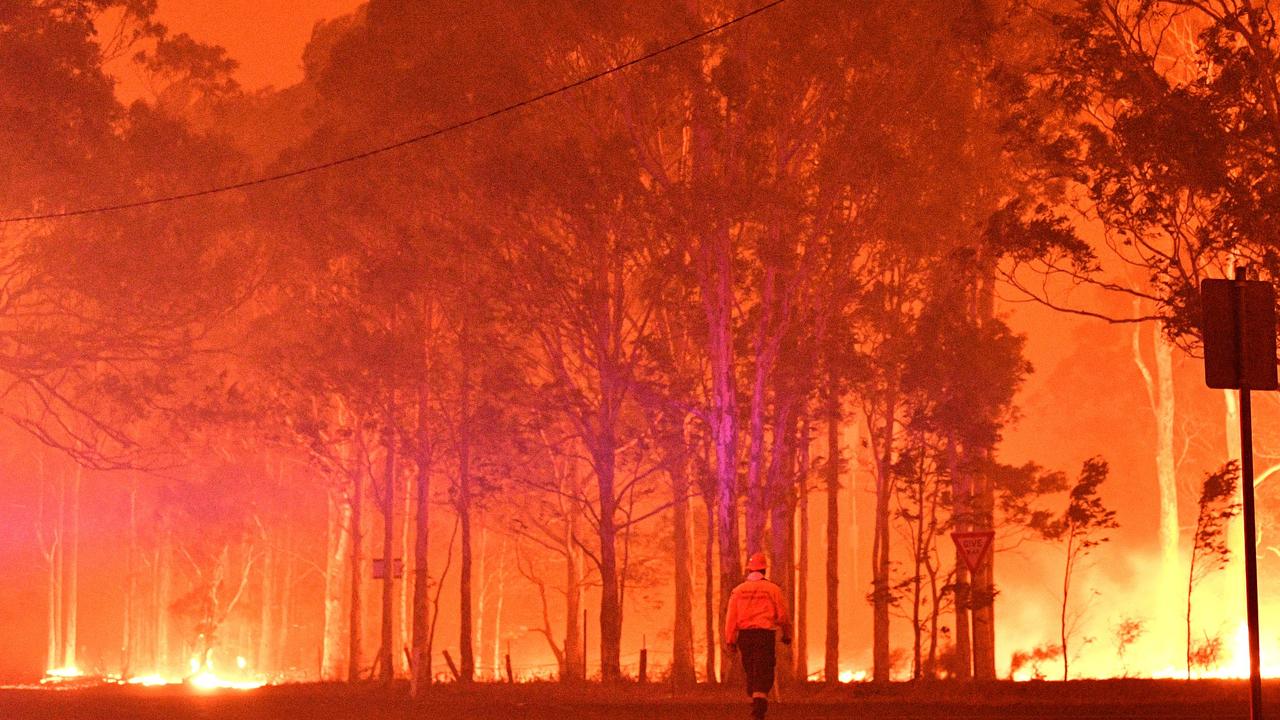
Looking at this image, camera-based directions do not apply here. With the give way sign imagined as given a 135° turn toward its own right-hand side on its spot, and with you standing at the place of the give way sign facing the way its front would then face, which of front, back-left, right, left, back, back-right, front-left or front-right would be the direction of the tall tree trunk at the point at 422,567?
front

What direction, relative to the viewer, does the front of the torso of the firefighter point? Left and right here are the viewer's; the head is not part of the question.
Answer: facing away from the viewer

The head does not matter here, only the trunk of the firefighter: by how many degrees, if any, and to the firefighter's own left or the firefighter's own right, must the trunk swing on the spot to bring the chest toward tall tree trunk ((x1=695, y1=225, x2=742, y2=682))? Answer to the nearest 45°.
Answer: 0° — they already face it

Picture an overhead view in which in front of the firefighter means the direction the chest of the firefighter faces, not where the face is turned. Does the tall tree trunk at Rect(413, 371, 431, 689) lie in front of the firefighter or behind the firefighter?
in front

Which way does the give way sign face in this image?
toward the camera

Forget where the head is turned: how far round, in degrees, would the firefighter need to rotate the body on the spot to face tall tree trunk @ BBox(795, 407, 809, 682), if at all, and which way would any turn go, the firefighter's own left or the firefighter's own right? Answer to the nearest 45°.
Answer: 0° — they already face it

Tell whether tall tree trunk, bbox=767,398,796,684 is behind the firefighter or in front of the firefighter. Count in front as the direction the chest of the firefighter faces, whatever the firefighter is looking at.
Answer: in front

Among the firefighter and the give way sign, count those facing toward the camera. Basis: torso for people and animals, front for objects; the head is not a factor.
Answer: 1

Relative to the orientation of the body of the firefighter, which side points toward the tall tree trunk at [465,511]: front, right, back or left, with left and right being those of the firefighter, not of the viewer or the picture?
front

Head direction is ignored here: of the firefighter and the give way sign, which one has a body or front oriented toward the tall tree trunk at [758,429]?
the firefighter

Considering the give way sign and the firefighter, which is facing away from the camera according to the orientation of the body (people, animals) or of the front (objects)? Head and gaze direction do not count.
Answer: the firefighter

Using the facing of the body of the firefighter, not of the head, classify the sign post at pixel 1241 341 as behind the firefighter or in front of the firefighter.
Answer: behind

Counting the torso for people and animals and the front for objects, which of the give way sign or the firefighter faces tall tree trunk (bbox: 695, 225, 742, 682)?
the firefighter

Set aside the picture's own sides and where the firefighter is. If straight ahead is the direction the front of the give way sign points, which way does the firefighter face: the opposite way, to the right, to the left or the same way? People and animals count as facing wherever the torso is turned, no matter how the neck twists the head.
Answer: the opposite way

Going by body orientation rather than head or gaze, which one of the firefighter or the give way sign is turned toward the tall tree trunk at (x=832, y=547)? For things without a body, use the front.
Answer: the firefighter
